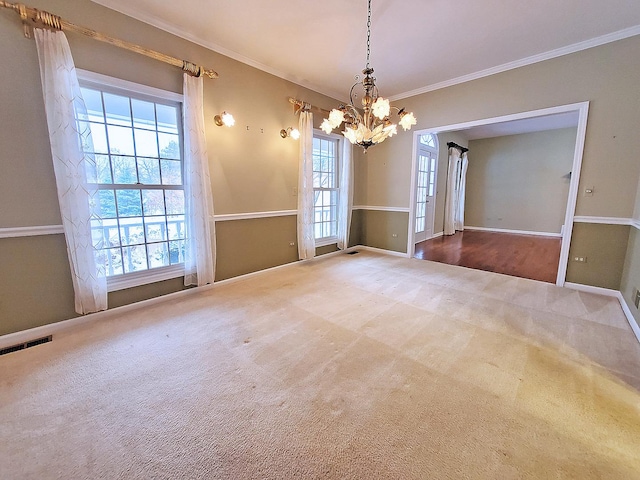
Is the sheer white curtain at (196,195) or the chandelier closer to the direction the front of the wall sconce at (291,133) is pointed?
the chandelier

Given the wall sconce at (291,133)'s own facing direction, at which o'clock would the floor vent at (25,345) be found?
The floor vent is roughly at 3 o'clock from the wall sconce.

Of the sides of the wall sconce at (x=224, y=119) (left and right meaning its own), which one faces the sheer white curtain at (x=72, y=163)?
right

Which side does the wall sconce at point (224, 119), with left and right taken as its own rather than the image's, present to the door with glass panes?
left

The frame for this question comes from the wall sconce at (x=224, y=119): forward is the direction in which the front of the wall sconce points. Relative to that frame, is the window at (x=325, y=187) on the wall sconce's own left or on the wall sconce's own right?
on the wall sconce's own left

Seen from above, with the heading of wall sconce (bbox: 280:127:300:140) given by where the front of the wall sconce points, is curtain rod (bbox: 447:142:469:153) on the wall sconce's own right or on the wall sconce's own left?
on the wall sconce's own left

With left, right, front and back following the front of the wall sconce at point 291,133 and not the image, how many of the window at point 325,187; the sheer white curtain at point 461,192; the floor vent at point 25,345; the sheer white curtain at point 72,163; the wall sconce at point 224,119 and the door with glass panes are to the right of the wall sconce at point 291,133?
3

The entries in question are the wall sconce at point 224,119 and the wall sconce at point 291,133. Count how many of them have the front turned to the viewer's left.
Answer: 0

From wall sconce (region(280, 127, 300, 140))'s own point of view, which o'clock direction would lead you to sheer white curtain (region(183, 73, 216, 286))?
The sheer white curtain is roughly at 3 o'clock from the wall sconce.

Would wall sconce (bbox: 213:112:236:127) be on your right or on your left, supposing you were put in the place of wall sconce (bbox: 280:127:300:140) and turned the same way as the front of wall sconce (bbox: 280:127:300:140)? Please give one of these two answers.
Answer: on your right

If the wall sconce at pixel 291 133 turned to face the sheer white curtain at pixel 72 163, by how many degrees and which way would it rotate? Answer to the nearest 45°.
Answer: approximately 90° to its right

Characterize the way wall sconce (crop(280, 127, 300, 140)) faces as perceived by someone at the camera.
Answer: facing the viewer and to the right of the viewer
